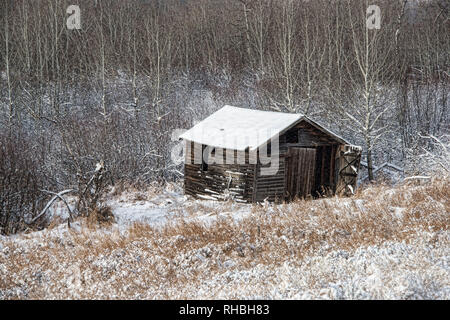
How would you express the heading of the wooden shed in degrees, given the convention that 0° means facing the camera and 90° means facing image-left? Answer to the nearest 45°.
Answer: approximately 315°
